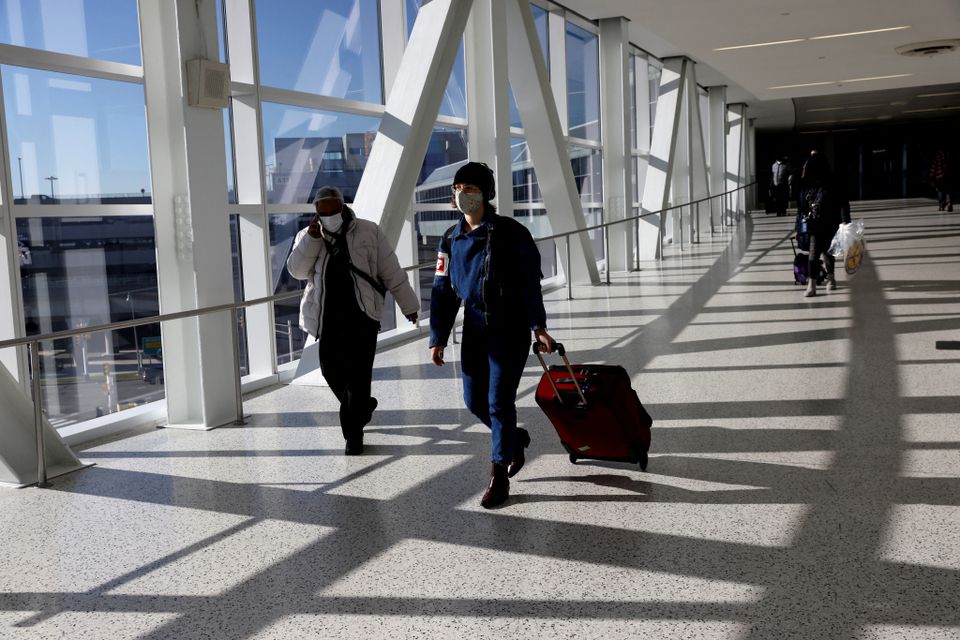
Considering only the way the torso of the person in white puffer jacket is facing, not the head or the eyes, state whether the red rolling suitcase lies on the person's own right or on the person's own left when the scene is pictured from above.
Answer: on the person's own left

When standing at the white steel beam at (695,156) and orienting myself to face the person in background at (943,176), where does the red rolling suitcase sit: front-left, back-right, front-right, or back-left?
back-right

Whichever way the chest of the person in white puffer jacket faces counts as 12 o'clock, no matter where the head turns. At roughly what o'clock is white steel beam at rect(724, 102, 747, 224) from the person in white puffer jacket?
The white steel beam is roughly at 7 o'clock from the person in white puffer jacket.

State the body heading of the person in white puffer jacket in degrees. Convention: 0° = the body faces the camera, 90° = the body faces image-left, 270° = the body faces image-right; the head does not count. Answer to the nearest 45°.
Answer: approximately 0°

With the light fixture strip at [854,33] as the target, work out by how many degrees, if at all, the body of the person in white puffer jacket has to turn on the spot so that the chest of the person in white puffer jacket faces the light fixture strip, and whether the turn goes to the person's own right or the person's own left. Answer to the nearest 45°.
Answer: approximately 135° to the person's own left

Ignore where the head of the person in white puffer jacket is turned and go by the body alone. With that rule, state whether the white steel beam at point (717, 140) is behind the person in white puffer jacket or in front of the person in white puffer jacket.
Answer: behind

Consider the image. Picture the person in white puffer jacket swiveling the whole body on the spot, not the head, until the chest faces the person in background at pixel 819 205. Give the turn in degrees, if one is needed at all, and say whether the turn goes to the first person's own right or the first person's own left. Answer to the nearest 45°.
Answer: approximately 135° to the first person's own left

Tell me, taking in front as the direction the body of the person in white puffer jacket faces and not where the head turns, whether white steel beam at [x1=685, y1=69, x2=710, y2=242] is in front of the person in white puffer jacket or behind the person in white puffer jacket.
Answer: behind

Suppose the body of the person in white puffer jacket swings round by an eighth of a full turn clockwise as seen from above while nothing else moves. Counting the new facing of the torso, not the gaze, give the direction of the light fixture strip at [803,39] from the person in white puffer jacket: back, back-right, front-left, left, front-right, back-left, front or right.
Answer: back

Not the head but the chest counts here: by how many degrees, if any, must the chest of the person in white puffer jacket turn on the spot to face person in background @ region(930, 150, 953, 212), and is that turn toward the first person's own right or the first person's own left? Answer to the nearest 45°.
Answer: approximately 135° to the first person's own left

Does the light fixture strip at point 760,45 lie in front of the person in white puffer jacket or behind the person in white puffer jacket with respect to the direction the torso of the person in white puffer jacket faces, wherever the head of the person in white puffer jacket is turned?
behind
